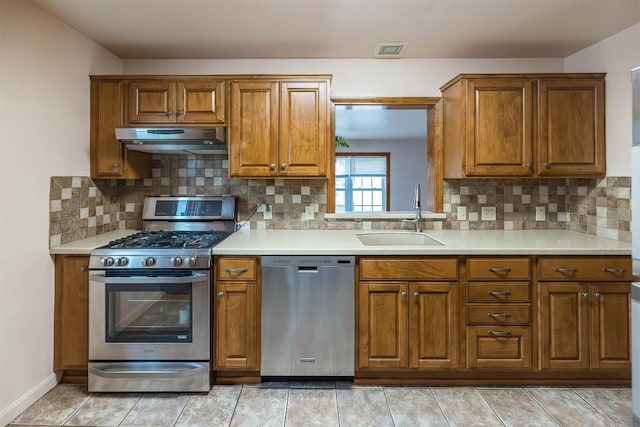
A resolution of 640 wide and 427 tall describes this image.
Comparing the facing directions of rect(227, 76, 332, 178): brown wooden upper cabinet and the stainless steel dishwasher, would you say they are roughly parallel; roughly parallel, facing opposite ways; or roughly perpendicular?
roughly parallel

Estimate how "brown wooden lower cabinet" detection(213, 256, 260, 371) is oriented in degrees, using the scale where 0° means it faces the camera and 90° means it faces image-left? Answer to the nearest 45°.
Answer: approximately 0°

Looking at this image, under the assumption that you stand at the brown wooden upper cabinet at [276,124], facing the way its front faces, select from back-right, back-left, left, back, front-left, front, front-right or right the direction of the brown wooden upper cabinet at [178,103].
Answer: right

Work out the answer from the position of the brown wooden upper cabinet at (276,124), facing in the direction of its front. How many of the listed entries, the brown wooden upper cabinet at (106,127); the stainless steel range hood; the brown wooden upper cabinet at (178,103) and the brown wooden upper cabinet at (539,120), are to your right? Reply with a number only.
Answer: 3

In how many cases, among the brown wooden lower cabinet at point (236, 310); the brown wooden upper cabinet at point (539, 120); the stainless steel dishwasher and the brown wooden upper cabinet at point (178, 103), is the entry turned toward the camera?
4

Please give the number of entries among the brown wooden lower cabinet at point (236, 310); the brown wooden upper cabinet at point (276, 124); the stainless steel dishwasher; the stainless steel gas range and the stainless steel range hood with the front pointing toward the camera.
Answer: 5

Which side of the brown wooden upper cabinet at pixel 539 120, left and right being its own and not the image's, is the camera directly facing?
front

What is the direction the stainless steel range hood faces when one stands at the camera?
facing the viewer

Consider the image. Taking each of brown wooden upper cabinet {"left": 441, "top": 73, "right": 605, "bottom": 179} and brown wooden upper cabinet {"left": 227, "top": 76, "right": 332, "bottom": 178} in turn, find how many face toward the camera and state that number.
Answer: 2

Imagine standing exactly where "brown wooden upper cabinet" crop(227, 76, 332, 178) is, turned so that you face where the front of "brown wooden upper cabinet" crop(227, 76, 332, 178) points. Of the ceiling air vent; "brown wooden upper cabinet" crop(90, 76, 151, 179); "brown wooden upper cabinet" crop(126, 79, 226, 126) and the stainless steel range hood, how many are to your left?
1

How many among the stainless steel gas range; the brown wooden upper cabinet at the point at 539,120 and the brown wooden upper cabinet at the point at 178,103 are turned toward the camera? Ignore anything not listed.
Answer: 3

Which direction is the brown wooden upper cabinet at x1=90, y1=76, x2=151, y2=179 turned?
toward the camera

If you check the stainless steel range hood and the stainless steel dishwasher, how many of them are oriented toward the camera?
2

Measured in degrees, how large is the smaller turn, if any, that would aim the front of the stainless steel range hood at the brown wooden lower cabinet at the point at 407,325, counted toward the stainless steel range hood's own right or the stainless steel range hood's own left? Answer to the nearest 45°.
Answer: approximately 45° to the stainless steel range hood's own left
